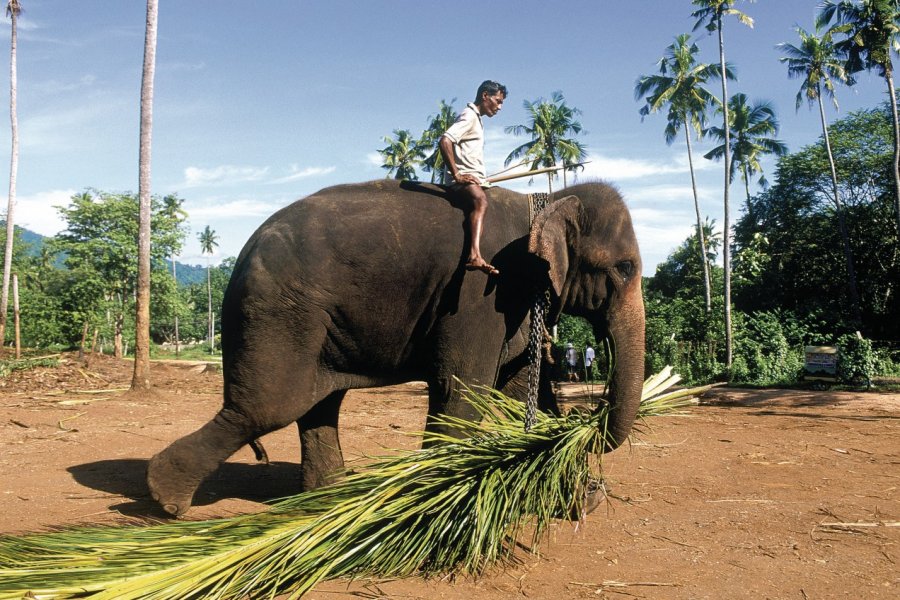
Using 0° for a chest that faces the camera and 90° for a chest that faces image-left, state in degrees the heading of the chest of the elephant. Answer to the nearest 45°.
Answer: approximately 270°

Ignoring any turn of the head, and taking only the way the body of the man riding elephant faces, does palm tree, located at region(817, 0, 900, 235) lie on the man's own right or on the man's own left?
on the man's own left

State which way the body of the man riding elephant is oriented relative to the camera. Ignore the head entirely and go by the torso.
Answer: to the viewer's right

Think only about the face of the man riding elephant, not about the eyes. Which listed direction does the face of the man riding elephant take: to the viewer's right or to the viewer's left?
to the viewer's right

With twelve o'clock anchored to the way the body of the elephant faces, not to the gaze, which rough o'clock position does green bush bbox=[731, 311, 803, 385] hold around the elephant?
The green bush is roughly at 10 o'clock from the elephant.
